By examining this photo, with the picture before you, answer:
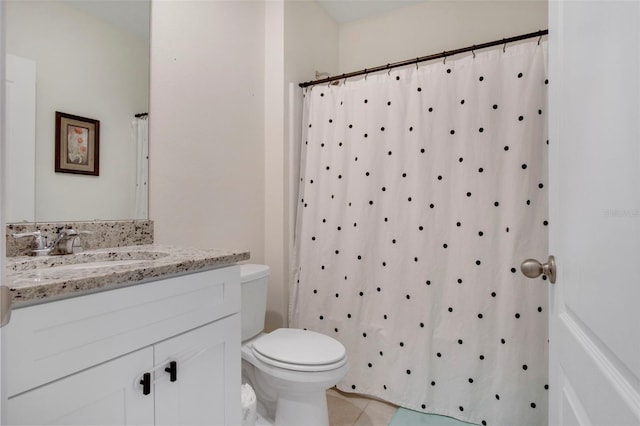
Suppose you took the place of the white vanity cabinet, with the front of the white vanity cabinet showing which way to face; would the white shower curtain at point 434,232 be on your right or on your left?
on your left

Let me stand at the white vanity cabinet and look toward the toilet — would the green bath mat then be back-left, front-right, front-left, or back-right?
front-right

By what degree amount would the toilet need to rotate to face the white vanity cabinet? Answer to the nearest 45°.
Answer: approximately 90° to its right

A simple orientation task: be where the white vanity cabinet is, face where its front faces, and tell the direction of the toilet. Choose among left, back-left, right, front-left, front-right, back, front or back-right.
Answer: left

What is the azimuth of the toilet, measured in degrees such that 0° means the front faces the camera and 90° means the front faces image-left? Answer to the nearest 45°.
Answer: approximately 315°

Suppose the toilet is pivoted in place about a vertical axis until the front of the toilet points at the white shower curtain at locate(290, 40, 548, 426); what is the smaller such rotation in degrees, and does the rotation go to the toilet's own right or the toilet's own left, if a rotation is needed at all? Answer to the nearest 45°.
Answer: approximately 45° to the toilet's own left

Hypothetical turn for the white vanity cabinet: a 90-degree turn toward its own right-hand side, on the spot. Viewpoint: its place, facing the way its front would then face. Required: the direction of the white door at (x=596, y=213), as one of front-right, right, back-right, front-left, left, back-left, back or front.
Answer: left

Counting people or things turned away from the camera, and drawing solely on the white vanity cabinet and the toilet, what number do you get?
0

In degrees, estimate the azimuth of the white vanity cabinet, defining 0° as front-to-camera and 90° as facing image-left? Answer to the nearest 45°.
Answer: approximately 315°

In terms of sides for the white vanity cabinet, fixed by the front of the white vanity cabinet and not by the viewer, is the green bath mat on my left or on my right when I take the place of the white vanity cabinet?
on my left
